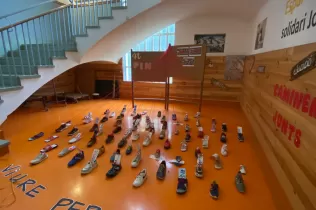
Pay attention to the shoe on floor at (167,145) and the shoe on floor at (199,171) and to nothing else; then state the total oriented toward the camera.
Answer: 2

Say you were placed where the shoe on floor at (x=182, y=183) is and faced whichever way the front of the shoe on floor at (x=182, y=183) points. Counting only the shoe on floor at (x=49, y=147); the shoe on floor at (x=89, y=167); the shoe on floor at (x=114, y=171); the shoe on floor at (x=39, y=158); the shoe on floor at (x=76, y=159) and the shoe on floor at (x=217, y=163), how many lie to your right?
5

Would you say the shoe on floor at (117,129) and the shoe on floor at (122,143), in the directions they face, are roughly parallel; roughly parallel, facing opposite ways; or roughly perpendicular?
roughly parallel

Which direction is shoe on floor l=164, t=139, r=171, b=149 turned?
toward the camera

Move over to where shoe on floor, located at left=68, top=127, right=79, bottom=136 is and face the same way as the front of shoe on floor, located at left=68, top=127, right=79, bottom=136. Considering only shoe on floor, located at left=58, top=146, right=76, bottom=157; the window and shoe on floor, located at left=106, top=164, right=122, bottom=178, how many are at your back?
1

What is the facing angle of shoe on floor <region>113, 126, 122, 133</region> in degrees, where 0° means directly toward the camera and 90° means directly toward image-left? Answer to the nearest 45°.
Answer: approximately 45°

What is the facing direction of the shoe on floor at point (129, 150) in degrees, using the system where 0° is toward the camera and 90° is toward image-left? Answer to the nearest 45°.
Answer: approximately 45°

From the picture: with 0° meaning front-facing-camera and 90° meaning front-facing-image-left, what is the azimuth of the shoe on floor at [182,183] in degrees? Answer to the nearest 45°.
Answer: approximately 0°

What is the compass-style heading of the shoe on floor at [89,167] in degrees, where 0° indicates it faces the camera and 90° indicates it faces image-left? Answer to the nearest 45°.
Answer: approximately 45°

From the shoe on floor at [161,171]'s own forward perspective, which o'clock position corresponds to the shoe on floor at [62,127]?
the shoe on floor at [62,127] is roughly at 4 o'clock from the shoe on floor at [161,171].

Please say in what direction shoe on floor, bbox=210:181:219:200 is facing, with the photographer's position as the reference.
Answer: facing the viewer

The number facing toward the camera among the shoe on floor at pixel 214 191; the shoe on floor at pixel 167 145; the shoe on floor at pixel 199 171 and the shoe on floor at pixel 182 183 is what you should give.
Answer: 4

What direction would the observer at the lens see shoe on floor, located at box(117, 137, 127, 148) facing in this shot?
facing the viewer and to the left of the viewer

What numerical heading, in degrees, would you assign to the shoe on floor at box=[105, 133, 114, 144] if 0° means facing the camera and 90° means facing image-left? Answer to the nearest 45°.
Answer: approximately 45°

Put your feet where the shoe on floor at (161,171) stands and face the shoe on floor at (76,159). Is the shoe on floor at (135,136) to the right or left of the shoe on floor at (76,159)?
right

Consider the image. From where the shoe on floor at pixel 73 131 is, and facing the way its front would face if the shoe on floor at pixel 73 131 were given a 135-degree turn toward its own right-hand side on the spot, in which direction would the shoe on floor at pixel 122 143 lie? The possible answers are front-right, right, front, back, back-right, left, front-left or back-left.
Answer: back-right

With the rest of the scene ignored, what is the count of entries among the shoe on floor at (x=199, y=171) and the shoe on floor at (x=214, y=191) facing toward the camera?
2
